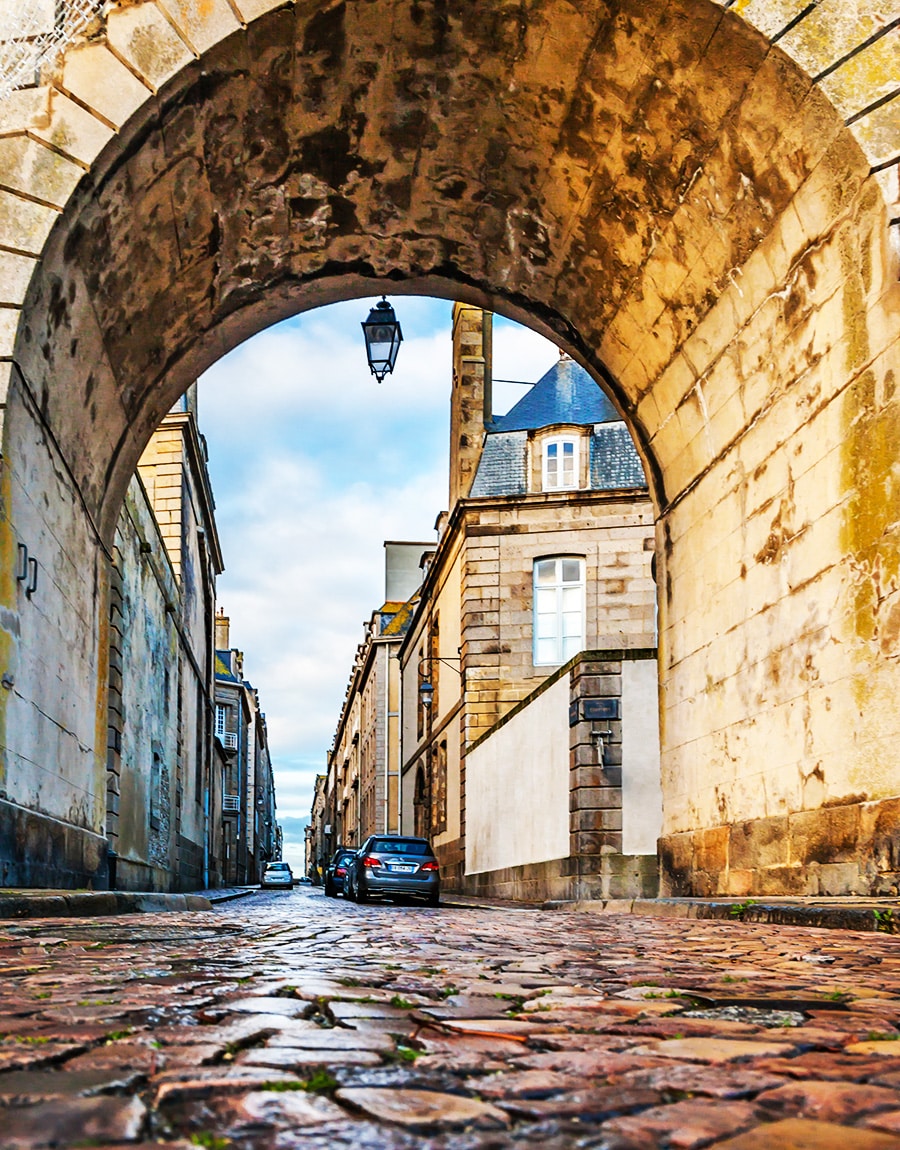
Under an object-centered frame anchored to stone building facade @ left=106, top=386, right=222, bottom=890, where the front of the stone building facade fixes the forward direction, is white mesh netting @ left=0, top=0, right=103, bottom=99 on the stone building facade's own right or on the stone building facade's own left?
on the stone building facade's own right

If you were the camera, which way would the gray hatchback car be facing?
facing away from the viewer

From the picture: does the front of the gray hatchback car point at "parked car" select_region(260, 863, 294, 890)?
yes

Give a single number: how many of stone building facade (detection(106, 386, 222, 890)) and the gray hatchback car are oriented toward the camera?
0

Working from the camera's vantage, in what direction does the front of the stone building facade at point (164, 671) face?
facing to the right of the viewer

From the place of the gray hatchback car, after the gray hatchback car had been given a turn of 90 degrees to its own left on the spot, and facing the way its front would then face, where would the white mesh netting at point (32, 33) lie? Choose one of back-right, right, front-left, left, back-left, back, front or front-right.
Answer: left

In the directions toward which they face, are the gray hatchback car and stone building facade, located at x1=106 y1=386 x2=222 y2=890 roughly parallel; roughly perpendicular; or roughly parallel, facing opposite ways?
roughly perpendicular
